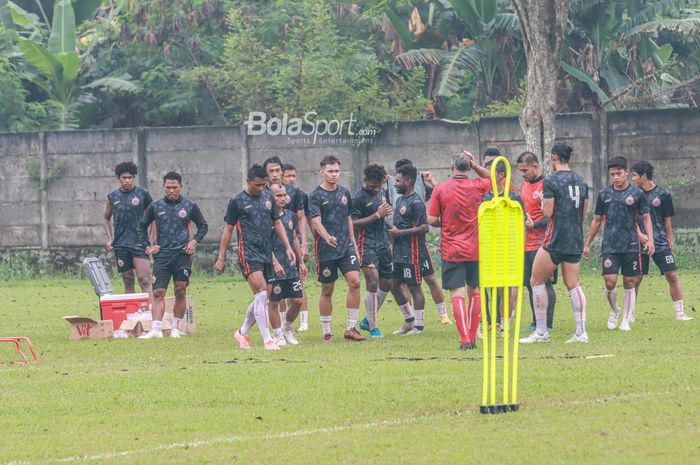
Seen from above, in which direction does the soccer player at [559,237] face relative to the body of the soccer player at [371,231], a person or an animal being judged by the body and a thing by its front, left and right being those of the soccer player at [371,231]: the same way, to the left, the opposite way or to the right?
the opposite way

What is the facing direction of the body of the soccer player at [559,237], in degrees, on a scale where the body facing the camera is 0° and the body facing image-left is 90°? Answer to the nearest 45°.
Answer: approximately 135°

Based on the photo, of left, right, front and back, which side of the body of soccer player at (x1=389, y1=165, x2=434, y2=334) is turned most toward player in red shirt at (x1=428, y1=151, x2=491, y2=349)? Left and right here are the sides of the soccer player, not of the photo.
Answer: left

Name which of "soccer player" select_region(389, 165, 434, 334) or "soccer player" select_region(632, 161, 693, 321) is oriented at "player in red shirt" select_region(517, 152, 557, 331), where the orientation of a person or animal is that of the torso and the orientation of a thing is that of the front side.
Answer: "soccer player" select_region(632, 161, 693, 321)

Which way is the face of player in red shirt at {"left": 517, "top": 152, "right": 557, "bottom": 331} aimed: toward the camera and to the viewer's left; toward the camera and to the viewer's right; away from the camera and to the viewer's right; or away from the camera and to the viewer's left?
toward the camera and to the viewer's left

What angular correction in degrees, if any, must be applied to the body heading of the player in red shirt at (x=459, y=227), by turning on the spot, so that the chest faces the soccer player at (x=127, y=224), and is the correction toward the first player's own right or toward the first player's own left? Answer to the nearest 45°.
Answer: approximately 45° to the first player's own left

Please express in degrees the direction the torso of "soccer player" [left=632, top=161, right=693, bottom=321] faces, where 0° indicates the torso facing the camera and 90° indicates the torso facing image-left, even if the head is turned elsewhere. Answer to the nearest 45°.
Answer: approximately 45°

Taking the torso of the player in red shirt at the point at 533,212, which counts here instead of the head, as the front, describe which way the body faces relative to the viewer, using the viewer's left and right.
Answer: facing the viewer and to the left of the viewer

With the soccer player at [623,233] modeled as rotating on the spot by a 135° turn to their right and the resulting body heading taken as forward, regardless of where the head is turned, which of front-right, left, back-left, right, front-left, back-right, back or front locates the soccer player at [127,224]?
front-left

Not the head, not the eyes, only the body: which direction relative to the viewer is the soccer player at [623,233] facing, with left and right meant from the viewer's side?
facing the viewer

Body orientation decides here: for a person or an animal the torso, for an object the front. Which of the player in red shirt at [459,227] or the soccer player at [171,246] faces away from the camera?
the player in red shirt
